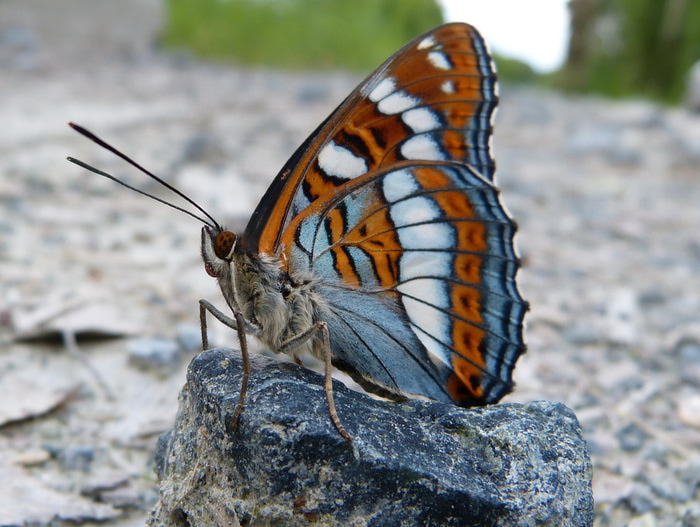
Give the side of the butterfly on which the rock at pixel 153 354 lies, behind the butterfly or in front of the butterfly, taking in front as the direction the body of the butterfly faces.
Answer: in front

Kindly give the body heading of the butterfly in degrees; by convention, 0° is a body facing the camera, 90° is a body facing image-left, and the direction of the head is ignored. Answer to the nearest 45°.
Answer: approximately 90°
